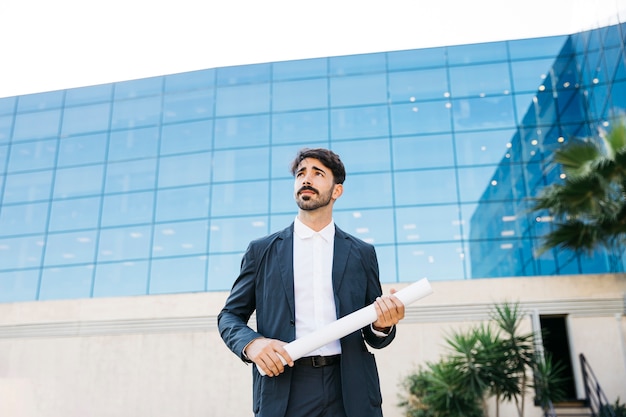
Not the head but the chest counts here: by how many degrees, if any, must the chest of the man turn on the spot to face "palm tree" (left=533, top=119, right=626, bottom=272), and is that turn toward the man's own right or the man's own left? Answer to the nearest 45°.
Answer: approximately 135° to the man's own left

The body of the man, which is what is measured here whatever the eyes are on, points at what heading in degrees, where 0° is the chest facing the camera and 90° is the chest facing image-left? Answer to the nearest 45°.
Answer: approximately 0°

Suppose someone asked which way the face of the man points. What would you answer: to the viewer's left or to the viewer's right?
to the viewer's left
